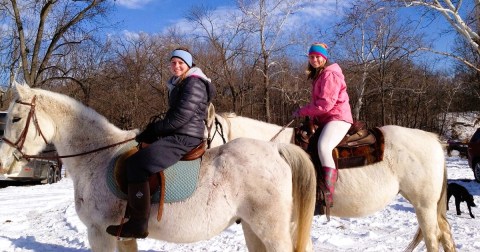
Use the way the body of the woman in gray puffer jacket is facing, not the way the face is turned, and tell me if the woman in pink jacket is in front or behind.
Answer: behind

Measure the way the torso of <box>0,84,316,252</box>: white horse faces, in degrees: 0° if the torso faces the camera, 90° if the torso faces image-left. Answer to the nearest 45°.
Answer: approximately 90°

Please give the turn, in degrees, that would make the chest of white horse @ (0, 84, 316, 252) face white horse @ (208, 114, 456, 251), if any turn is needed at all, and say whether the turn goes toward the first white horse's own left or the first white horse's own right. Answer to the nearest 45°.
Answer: approximately 180°

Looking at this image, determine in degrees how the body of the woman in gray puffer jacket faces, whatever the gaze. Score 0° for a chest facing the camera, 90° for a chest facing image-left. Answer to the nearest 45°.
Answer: approximately 90°

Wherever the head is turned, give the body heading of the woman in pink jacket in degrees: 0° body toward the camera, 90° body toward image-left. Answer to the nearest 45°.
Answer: approximately 90°

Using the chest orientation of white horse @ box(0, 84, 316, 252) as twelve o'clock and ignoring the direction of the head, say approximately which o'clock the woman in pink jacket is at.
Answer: The woman in pink jacket is roughly at 5 o'clock from the white horse.

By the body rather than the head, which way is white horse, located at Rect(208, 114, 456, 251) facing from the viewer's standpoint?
to the viewer's left
